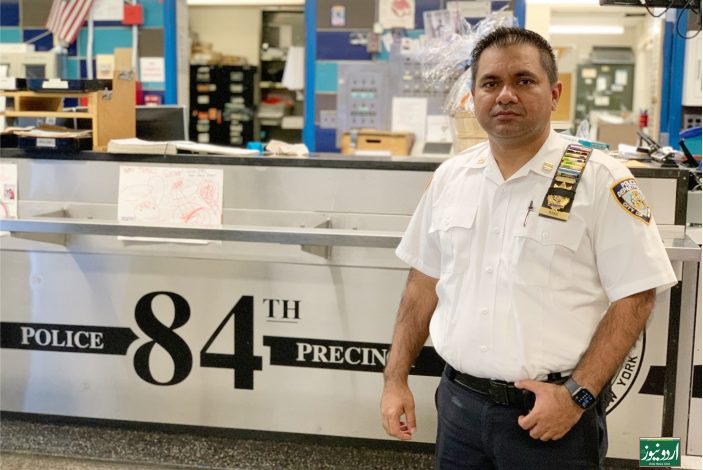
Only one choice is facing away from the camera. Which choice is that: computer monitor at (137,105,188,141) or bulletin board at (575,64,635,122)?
the computer monitor

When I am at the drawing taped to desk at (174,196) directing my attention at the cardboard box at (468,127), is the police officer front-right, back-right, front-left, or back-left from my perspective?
front-right

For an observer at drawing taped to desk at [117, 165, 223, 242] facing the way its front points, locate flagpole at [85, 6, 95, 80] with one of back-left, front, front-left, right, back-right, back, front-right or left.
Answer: back

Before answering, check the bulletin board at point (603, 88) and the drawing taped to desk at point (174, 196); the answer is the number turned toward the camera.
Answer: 2

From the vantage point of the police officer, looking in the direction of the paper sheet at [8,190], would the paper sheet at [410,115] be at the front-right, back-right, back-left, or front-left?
front-right

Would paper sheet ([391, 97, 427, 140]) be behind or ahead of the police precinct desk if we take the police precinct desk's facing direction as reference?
behind

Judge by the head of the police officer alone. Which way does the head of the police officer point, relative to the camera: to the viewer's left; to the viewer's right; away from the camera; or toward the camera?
toward the camera

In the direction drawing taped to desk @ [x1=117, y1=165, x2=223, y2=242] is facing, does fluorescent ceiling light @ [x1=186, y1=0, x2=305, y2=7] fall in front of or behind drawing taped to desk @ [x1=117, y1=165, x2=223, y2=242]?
behind

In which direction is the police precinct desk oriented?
toward the camera

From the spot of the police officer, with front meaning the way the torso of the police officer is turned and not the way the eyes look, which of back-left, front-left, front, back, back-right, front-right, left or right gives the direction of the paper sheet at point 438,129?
back-right

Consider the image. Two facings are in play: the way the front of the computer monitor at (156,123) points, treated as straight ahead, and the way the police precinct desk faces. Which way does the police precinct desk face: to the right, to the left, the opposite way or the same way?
the opposite way

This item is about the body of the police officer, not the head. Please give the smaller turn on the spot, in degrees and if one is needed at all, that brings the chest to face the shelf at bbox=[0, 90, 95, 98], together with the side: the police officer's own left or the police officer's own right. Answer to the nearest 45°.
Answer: approximately 90° to the police officer's own right
